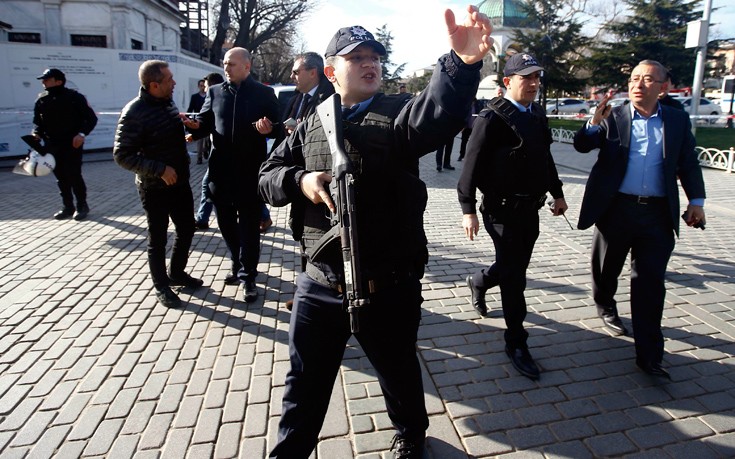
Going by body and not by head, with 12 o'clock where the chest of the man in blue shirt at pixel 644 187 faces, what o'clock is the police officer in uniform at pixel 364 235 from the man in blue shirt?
The police officer in uniform is roughly at 1 o'clock from the man in blue shirt.

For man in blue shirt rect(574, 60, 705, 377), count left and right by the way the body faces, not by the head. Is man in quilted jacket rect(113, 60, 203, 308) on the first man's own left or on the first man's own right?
on the first man's own right

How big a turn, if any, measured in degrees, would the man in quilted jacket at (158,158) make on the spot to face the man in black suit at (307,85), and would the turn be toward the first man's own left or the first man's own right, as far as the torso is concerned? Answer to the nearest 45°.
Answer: approximately 45° to the first man's own left

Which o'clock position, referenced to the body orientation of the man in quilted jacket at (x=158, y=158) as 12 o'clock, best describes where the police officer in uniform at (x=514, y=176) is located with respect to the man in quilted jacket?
The police officer in uniform is roughly at 12 o'clock from the man in quilted jacket.

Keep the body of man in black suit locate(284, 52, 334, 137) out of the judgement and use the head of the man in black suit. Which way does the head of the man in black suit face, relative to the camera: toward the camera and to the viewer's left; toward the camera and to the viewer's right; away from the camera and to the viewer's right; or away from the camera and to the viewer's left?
toward the camera and to the viewer's left

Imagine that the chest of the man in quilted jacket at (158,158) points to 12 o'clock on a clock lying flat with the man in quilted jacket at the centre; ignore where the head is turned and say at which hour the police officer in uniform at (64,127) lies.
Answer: The police officer in uniform is roughly at 7 o'clock from the man in quilted jacket.

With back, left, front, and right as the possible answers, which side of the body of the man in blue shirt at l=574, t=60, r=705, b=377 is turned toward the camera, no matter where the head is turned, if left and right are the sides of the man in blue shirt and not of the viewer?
front

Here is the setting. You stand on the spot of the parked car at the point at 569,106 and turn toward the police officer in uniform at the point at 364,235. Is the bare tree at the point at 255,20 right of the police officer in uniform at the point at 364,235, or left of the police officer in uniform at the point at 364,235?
right

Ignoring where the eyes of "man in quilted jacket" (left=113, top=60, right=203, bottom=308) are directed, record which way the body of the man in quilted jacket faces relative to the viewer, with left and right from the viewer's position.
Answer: facing the viewer and to the right of the viewer

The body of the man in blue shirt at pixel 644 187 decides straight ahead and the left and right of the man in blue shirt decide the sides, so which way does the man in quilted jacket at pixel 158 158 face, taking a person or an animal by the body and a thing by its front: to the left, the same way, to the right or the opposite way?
to the left

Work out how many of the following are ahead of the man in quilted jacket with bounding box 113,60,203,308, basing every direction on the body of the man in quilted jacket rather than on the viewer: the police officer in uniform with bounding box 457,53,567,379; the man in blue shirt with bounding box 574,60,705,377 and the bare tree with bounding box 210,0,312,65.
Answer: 2

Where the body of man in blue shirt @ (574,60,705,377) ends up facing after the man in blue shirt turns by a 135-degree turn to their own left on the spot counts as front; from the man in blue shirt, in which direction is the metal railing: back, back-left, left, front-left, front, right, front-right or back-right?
front-left

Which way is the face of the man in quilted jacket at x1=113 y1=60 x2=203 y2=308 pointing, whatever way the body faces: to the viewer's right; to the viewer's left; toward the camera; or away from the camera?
to the viewer's right

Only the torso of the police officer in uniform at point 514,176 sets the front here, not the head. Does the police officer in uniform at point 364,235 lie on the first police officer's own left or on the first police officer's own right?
on the first police officer's own right

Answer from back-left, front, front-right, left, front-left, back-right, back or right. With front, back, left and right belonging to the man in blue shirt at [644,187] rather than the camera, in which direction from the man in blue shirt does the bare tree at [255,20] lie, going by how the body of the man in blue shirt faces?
back-right

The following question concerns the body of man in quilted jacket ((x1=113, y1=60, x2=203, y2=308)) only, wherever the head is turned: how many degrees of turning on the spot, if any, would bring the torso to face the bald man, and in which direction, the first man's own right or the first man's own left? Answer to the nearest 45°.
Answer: approximately 45° to the first man's own left
